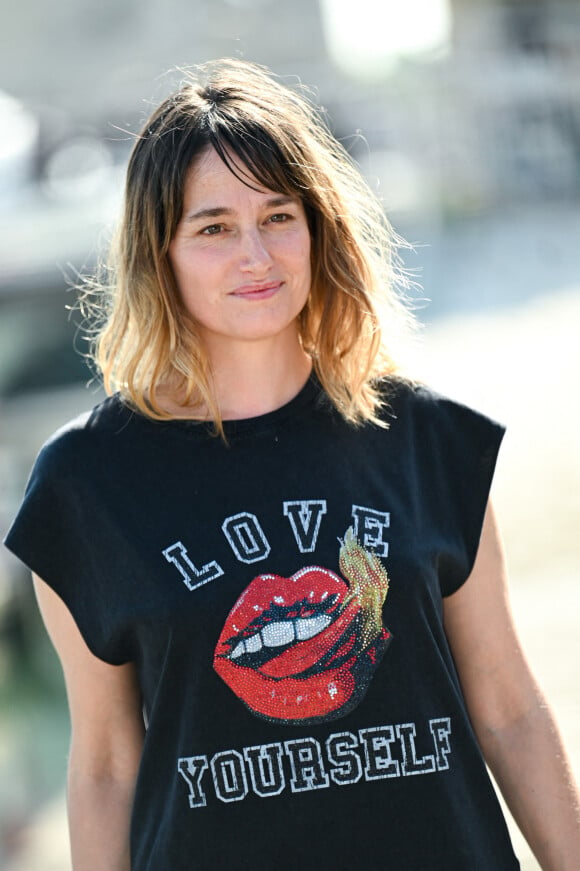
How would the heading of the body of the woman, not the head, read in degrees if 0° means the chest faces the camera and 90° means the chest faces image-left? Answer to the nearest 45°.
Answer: approximately 0°

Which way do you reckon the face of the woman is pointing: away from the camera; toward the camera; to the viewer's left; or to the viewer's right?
toward the camera
